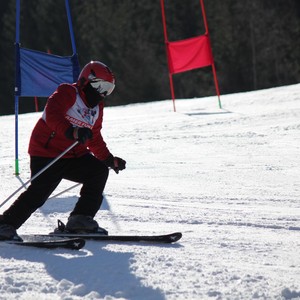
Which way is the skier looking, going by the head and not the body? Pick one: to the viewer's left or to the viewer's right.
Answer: to the viewer's right

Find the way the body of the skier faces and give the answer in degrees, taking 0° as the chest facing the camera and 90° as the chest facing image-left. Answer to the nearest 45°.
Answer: approximately 315°
